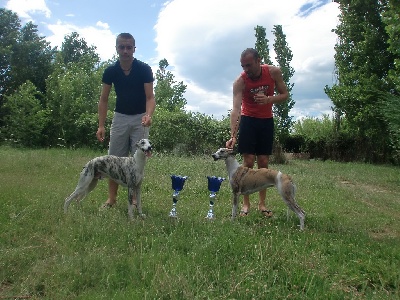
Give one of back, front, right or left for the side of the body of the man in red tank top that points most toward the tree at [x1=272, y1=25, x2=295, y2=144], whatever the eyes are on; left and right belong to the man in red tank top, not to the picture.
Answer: back

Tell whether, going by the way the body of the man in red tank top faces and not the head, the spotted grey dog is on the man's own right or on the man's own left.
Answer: on the man's own right

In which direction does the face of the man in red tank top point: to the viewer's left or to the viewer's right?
to the viewer's left

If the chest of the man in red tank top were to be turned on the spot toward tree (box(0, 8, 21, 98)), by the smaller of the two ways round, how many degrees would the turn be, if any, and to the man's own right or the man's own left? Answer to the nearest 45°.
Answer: approximately 135° to the man's own right

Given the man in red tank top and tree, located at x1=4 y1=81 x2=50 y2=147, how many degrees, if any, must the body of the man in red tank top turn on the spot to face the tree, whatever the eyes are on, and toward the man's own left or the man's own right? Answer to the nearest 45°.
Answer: approximately 135° to the man's own right

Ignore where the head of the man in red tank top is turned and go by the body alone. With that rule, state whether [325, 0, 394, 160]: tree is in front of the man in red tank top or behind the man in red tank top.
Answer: behind

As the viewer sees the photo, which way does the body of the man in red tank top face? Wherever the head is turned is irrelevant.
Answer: toward the camera

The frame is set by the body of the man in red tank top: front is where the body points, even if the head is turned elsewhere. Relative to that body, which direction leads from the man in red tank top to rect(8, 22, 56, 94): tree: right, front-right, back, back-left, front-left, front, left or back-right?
back-right
